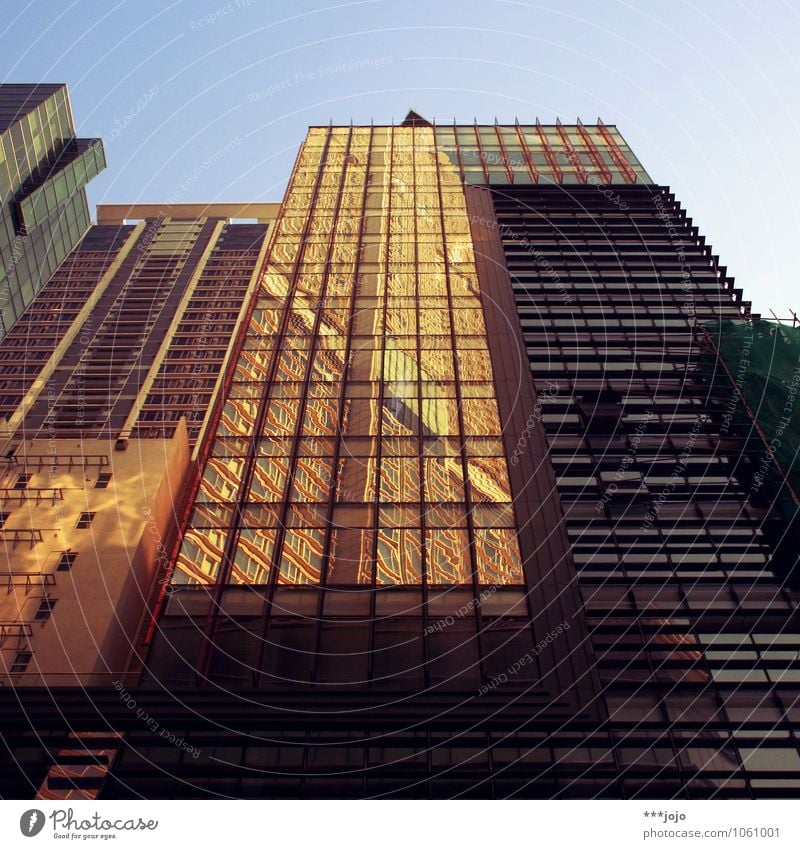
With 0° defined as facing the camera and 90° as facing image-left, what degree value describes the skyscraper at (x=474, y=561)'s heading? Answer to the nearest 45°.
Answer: approximately 0°

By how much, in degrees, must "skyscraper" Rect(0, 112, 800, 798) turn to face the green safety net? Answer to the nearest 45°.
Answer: approximately 90° to its left
